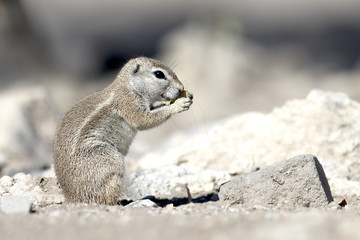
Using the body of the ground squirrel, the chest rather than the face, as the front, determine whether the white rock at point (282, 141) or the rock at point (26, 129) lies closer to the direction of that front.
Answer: the white rock

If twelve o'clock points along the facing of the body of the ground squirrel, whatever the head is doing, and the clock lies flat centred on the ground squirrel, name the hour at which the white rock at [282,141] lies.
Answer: The white rock is roughly at 11 o'clock from the ground squirrel.

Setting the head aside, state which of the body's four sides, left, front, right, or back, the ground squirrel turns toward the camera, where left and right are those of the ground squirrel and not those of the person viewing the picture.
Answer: right

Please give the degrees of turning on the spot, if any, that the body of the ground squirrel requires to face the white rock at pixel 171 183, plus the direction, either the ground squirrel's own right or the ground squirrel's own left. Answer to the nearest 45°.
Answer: approximately 45° to the ground squirrel's own left

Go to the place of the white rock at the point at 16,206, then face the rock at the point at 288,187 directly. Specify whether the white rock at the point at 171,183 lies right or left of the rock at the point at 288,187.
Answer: left

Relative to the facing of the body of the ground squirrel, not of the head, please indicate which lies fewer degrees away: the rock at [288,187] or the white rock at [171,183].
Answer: the rock

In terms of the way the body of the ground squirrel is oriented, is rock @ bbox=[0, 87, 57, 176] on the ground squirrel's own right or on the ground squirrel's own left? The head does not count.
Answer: on the ground squirrel's own left

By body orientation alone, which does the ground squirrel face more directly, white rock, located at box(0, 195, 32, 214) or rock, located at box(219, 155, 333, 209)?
the rock

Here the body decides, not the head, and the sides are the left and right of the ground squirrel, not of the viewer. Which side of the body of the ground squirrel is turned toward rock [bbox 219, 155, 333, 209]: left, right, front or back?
front

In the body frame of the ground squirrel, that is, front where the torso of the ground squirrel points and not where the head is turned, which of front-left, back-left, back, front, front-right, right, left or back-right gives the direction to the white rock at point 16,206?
back-right
